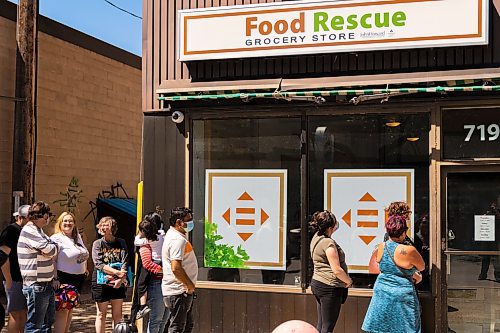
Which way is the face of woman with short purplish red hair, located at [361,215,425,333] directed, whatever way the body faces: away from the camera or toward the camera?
away from the camera

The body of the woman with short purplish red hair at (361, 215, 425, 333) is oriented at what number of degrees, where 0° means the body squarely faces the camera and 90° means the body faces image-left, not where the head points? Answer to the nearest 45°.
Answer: approximately 225°

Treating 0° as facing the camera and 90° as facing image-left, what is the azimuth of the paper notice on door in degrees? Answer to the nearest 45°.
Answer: approximately 0°

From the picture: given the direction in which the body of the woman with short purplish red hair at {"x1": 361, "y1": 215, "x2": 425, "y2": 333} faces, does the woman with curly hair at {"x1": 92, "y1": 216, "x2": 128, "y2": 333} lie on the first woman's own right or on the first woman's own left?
on the first woman's own left

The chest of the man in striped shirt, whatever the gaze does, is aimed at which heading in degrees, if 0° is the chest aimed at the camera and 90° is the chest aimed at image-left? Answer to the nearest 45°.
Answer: approximately 270°

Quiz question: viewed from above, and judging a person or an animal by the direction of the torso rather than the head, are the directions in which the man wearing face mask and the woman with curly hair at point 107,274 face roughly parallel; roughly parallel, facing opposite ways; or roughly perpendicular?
roughly perpendicular

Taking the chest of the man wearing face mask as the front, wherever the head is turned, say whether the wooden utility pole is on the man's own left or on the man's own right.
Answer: on the man's own left

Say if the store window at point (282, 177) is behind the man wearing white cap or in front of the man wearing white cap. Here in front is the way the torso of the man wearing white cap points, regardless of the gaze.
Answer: in front

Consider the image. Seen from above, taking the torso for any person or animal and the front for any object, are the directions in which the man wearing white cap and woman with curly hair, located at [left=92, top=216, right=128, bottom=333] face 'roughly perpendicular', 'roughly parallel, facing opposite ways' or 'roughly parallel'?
roughly perpendicular

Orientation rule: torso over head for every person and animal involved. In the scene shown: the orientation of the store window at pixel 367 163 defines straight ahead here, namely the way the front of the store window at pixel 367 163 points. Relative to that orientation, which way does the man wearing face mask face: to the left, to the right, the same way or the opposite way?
to the left
